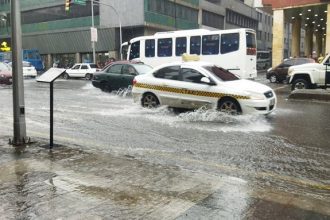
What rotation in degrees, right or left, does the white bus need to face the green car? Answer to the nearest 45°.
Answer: approximately 90° to its left

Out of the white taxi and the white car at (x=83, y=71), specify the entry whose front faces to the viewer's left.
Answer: the white car

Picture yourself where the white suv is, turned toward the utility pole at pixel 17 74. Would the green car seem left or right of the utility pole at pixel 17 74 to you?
right

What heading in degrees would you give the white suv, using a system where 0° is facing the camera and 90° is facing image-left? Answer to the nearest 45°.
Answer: approximately 90°

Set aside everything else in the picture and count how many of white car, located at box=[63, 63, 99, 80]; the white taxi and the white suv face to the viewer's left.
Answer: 2

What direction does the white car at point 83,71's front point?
to the viewer's left

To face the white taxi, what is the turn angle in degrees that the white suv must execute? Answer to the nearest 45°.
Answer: approximately 90° to its left

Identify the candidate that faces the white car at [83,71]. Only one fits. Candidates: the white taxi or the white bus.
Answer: the white bus

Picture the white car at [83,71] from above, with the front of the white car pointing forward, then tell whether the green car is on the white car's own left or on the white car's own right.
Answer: on the white car's own left

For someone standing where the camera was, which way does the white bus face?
facing away from the viewer and to the left of the viewer
